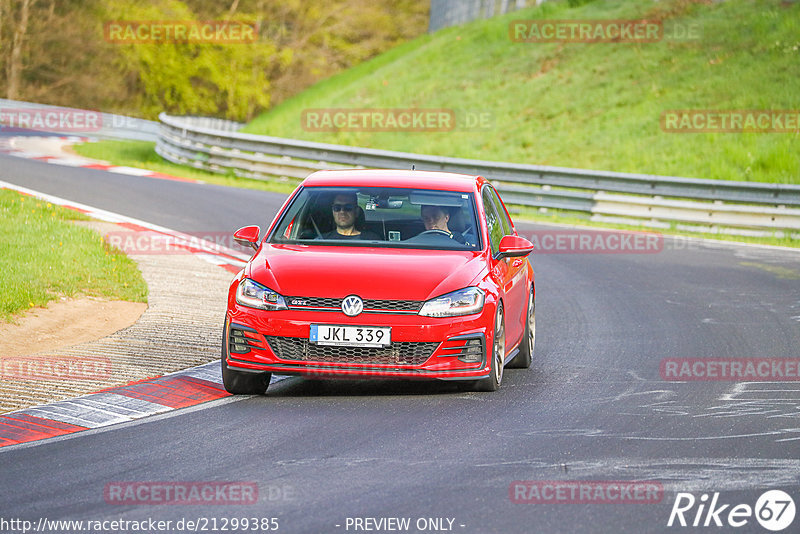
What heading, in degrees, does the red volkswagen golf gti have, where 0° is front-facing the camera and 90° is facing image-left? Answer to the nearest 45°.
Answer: approximately 0°

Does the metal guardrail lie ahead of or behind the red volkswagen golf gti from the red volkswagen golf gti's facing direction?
behind
